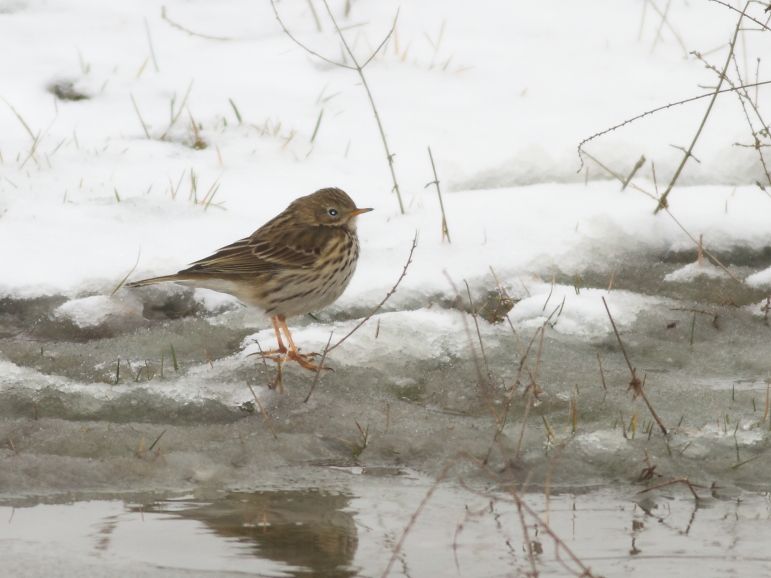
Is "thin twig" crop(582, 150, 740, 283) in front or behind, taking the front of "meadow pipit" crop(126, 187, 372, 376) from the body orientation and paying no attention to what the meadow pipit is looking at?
in front

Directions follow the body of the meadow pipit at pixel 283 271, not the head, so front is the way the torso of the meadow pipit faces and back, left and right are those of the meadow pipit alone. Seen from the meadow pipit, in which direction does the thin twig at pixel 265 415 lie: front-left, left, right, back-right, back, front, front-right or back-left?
right

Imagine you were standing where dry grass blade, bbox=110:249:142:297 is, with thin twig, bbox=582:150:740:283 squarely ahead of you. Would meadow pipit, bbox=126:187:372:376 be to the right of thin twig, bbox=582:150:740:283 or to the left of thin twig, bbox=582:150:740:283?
right

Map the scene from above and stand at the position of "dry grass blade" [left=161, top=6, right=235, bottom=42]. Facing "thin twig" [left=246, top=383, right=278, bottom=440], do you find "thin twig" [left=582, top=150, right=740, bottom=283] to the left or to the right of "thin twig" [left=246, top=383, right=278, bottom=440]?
left

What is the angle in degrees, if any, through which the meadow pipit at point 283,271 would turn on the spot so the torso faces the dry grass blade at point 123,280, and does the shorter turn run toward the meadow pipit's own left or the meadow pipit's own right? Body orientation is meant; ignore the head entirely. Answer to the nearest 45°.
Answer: approximately 135° to the meadow pipit's own left

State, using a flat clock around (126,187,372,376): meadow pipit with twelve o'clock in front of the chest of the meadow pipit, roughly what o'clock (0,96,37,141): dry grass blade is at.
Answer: The dry grass blade is roughly at 8 o'clock from the meadow pipit.

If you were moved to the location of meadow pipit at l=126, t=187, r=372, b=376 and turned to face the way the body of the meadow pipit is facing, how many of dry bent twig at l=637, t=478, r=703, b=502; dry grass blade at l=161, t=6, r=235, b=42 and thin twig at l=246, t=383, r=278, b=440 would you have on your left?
1

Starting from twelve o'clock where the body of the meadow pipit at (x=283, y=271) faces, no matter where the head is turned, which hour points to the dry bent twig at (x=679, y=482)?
The dry bent twig is roughly at 2 o'clock from the meadow pipit.

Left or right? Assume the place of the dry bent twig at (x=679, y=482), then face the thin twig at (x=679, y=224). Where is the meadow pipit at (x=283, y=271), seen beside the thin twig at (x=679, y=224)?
left

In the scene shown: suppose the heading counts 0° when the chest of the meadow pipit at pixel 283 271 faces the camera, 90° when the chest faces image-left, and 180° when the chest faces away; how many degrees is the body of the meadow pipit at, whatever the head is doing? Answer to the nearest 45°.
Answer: approximately 270°

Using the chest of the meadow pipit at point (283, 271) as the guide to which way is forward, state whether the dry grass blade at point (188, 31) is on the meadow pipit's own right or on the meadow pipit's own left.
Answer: on the meadow pipit's own left

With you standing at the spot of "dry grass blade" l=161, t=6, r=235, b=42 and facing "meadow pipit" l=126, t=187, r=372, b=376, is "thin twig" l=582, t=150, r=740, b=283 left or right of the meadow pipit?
left

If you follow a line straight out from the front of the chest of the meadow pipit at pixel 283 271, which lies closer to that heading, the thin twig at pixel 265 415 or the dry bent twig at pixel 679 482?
the dry bent twig
